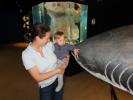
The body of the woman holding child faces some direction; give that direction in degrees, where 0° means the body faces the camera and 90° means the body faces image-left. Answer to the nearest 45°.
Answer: approximately 315°

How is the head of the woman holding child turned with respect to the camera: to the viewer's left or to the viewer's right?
to the viewer's right

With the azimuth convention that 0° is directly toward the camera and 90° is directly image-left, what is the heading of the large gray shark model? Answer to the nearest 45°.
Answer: approximately 90°

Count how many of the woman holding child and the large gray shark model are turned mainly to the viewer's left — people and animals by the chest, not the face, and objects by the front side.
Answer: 1
